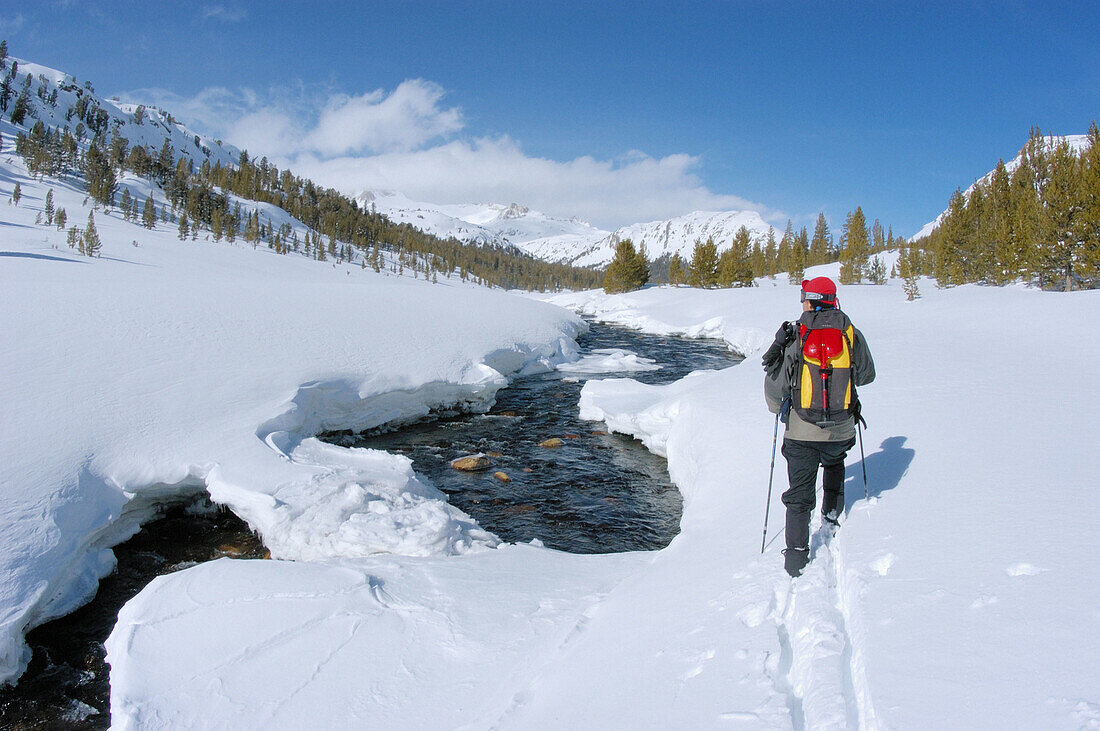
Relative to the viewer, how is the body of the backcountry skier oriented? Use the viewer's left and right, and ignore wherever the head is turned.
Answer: facing away from the viewer

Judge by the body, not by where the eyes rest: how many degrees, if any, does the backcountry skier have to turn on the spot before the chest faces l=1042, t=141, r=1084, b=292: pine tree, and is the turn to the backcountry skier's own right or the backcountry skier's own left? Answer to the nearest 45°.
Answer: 0° — they already face it

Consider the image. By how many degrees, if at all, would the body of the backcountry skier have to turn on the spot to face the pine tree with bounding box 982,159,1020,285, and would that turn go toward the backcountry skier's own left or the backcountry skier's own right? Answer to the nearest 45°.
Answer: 0° — they already face it

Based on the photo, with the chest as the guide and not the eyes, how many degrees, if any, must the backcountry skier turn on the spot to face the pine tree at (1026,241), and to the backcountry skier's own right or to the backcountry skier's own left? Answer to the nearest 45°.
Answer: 0° — they already face it

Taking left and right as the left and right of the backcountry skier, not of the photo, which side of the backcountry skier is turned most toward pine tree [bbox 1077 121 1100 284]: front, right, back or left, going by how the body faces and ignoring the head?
front

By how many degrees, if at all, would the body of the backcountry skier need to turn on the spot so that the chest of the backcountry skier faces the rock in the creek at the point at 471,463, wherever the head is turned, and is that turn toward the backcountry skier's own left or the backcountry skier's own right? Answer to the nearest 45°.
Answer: approximately 45° to the backcountry skier's own left
